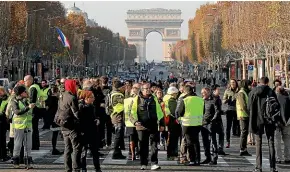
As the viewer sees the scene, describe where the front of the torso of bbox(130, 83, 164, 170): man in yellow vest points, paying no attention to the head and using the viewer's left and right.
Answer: facing the viewer

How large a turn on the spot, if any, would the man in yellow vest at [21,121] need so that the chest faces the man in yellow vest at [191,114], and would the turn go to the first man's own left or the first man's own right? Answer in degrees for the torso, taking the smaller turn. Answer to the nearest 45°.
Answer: approximately 45° to the first man's own left

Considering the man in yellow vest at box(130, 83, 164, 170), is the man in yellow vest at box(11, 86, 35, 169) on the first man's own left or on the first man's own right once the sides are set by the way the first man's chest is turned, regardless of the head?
on the first man's own right

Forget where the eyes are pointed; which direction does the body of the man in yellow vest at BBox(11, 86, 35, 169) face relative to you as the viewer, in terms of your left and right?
facing the viewer and to the right of the viewer

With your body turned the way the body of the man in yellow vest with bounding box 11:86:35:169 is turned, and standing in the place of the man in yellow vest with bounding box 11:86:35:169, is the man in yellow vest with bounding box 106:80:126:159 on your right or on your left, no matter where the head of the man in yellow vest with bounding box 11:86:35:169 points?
on your left

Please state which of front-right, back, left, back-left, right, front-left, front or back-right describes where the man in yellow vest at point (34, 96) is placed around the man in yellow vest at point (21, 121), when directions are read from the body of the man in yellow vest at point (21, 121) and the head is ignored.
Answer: back-left

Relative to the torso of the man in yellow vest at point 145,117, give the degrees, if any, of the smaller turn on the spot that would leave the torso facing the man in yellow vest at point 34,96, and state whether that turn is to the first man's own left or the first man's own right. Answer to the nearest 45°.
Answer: approximately 135° to the first man's own right
